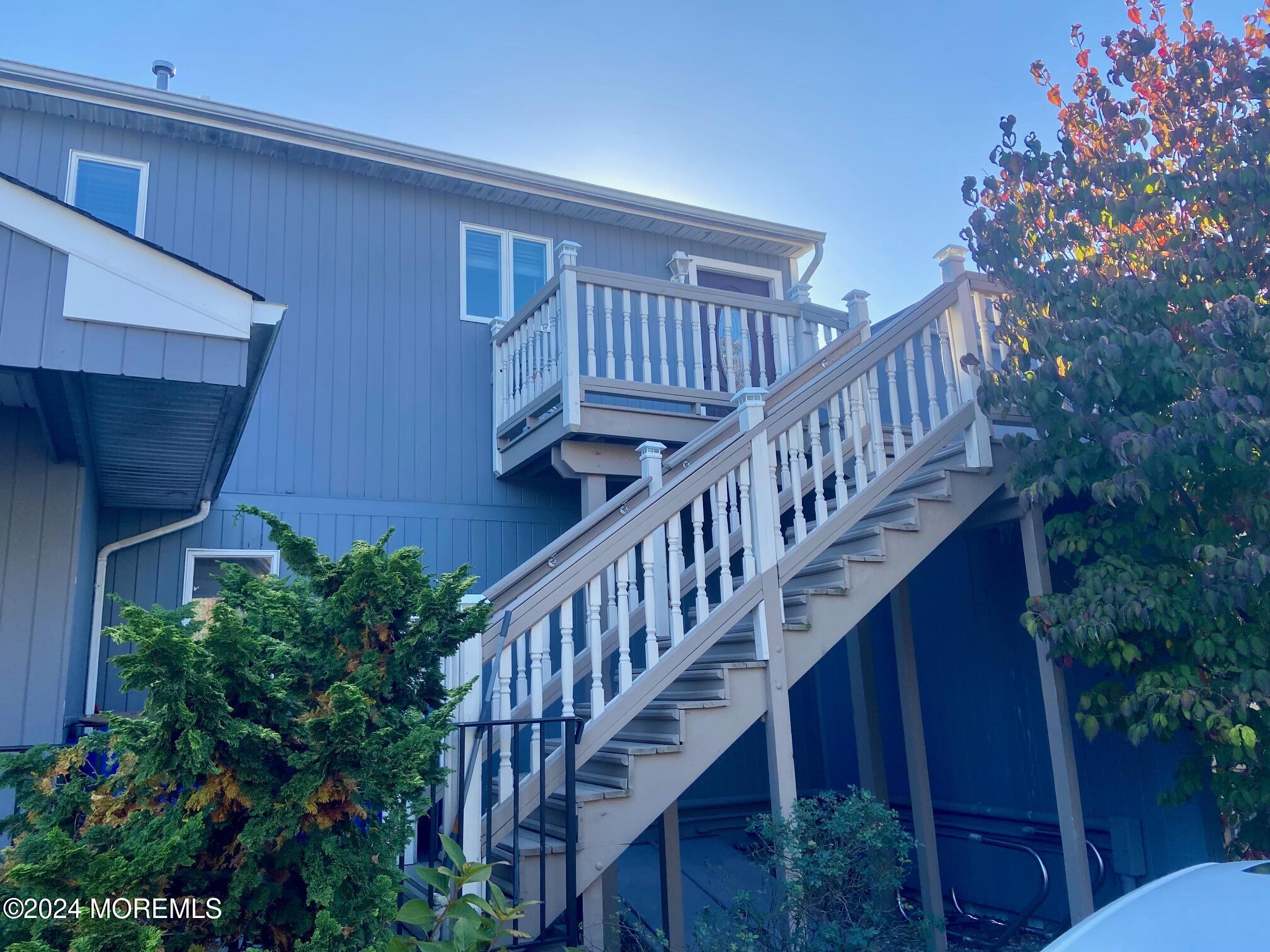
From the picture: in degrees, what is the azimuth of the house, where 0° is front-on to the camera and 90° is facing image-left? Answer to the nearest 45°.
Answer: approximately 0°

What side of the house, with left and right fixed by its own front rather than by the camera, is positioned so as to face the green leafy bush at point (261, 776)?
front

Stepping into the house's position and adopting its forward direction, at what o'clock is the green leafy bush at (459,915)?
The green leafy bush is roughly at 12 o'clock from the house.
